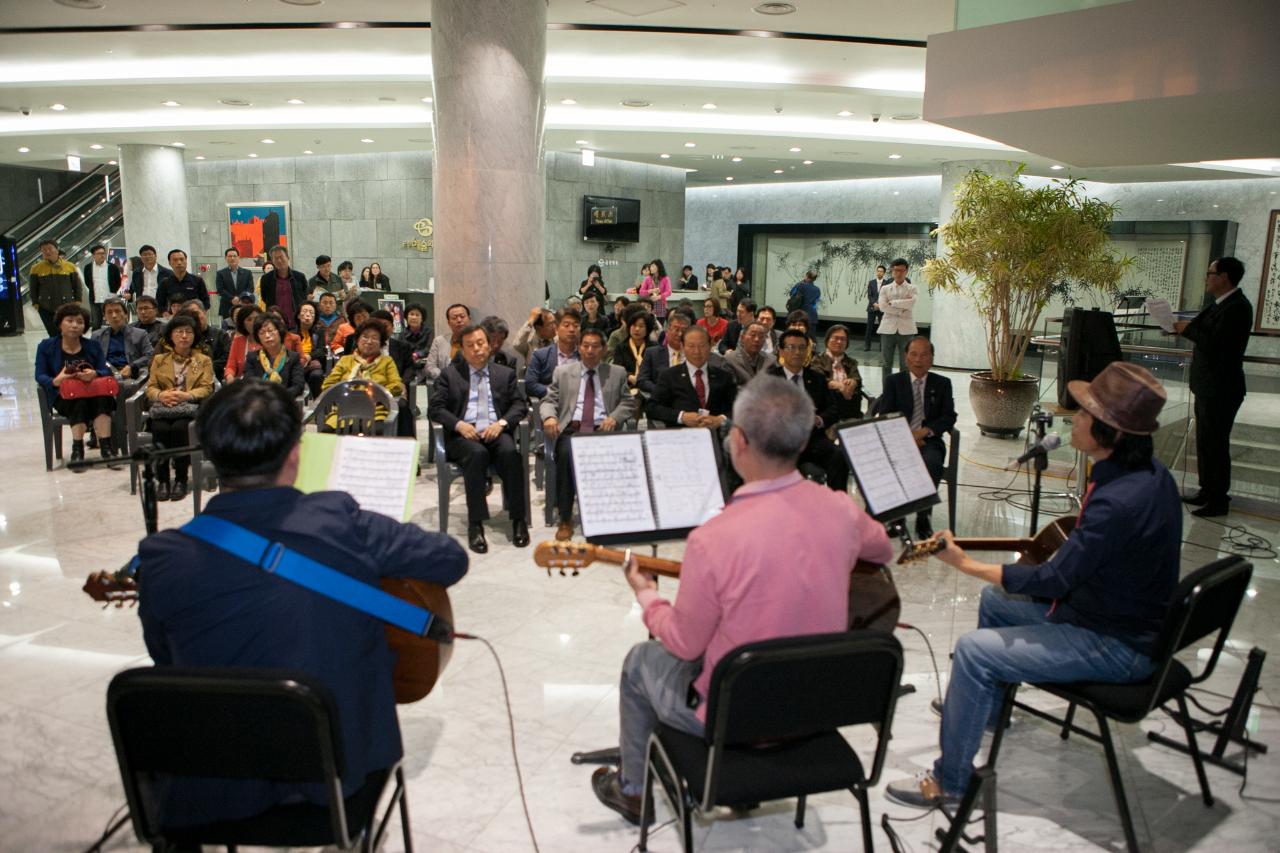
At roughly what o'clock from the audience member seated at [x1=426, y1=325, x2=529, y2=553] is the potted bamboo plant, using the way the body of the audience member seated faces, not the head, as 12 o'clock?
The potted bamboo plant is roughly at 8 o'clock from the audience member seated.

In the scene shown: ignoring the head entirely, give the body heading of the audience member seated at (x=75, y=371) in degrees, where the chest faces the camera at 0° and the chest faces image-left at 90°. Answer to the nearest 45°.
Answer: approximately 315°

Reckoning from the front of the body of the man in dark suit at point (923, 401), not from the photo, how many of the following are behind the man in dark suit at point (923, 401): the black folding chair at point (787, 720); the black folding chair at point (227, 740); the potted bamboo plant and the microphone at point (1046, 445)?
1

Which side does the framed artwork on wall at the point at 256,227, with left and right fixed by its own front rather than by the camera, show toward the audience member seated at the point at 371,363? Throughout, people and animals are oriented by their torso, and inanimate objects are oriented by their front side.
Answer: front

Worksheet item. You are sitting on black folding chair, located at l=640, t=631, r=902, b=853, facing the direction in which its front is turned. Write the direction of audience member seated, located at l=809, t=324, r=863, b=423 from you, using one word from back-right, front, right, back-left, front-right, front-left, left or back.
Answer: front-right

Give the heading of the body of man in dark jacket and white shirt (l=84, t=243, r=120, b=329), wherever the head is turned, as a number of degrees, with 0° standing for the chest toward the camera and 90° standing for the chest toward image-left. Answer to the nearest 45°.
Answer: approximately 0°

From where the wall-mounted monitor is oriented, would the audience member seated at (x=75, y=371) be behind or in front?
in front

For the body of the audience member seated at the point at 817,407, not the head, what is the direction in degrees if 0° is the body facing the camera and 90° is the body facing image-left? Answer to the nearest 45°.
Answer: approximately 0°

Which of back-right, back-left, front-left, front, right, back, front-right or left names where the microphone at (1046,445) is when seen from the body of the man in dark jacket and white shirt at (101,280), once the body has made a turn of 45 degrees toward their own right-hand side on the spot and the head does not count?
front-left

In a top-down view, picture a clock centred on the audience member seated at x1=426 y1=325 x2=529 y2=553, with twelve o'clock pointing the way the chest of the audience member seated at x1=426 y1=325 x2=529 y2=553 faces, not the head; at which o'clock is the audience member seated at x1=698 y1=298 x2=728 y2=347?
the audience member seated at x1=698 y1=298 x2=728 y2=347 is roughly at 7 o'clock from the audience member seated at x1=426 y1=325 x2=529 y2=553.

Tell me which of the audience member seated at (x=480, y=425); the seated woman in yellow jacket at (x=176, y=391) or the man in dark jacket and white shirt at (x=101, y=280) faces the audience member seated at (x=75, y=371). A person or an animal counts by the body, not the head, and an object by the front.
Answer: the man in dark jacket and white shirt

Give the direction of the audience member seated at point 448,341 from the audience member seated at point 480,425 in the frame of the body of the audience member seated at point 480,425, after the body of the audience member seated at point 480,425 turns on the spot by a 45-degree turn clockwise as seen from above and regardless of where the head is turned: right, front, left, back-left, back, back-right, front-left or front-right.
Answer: back-right
